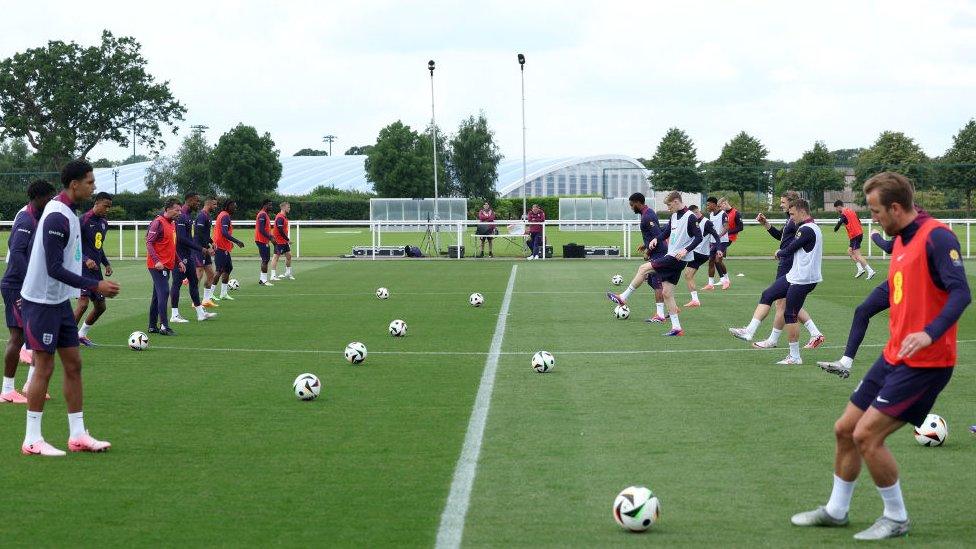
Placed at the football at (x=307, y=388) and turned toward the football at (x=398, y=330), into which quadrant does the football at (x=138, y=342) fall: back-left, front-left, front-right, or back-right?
front-left

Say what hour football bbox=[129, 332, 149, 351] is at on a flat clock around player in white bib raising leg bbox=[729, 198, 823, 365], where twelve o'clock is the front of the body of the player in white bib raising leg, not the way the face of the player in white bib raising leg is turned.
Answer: The football is roughly at 12 o'clock from the player in white bib raising leg.

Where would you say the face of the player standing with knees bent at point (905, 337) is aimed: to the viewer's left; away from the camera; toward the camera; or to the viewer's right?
to the viewer's left

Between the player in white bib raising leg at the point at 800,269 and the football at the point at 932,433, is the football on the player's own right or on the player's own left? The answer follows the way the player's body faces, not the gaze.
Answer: on the player's own left

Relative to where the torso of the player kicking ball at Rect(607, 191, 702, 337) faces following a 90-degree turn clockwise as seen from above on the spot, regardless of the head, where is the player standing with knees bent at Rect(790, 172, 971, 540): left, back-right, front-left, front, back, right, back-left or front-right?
back

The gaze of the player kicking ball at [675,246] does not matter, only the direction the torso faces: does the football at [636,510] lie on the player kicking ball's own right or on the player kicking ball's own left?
on the player kicking ball's own left

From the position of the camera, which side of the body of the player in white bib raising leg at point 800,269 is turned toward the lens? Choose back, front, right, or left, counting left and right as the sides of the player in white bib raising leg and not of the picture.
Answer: left

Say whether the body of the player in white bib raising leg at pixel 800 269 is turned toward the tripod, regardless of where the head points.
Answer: no

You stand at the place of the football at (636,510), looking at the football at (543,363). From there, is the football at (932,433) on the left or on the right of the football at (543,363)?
right

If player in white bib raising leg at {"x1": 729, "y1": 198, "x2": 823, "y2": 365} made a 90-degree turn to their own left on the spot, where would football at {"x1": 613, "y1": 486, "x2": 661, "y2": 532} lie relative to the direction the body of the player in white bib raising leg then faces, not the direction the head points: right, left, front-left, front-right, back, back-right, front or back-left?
front

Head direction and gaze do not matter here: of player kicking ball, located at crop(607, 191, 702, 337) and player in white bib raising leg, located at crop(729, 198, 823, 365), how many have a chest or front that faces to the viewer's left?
2

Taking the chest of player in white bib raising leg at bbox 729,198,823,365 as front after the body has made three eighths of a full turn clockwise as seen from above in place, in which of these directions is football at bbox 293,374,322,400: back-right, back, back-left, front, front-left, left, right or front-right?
back

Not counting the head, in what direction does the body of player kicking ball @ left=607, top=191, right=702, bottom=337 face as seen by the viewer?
to the viewer's left

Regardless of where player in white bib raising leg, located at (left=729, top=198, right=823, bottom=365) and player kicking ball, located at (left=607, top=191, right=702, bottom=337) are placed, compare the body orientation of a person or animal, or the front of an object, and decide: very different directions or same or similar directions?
same or similar directions
